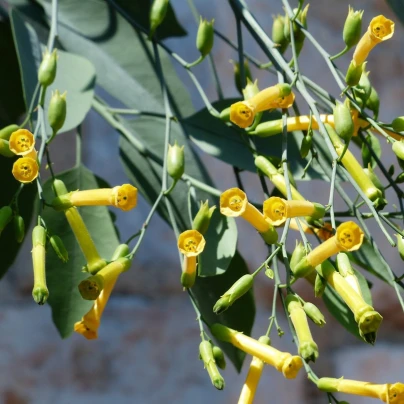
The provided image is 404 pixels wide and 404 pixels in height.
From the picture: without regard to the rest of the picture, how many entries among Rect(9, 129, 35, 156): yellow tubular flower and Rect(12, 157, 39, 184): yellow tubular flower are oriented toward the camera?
2

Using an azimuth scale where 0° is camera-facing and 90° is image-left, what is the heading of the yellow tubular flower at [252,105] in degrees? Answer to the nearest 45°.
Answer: approximately 45°

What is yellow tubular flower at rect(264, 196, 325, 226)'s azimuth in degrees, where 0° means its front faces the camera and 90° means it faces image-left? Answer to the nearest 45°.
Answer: approximately 45°
